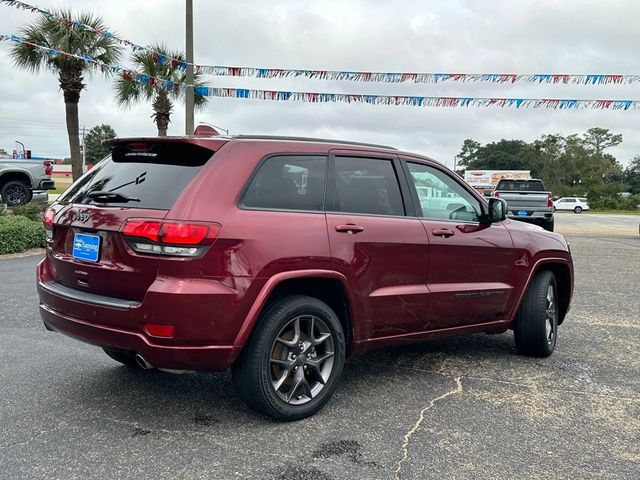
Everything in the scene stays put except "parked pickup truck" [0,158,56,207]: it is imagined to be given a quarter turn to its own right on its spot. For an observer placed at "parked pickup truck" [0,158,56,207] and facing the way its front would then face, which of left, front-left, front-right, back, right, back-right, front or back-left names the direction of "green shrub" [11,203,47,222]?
back

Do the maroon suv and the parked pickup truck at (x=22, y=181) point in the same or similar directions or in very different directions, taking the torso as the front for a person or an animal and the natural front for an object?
very different directions

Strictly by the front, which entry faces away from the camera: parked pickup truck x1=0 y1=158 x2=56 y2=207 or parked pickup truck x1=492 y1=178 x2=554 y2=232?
parked pickup truck x1=492 y1=178 x2=554 y2=232

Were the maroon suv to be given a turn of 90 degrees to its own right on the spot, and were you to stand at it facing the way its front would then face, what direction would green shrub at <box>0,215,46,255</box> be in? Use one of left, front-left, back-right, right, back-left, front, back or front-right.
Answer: back

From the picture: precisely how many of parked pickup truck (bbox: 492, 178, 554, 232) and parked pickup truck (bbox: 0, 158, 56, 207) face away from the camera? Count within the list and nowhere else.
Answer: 1

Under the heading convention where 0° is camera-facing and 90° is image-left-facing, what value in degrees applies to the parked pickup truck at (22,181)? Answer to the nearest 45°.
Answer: approximately 90°

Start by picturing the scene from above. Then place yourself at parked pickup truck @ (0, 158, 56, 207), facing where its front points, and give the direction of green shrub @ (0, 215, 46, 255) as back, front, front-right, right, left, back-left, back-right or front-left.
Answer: left

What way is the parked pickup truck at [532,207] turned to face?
away from the camera

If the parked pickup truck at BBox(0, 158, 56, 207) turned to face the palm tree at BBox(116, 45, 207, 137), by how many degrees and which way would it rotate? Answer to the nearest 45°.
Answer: approximately 135° to its right

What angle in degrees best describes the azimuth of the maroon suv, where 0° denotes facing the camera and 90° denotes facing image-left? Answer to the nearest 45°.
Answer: approximately 225°

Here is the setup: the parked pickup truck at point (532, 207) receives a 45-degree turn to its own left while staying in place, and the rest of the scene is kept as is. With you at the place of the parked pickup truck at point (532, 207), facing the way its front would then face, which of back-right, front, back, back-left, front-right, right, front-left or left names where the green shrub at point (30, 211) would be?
left

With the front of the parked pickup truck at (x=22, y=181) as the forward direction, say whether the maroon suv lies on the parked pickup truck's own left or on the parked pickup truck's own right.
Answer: on the parked pickup truck's own left

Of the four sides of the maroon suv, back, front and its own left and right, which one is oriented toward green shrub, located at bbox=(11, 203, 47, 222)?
left

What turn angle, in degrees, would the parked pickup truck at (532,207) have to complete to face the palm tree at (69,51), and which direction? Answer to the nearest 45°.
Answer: approximately 90° to its left
